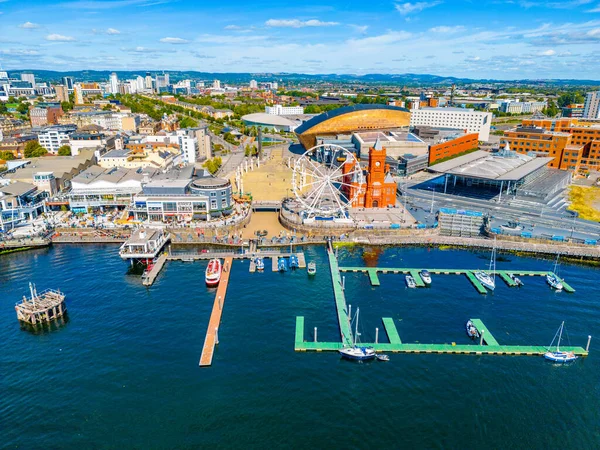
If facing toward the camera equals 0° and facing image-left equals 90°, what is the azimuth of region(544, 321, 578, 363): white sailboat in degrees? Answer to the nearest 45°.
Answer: approximately 90°

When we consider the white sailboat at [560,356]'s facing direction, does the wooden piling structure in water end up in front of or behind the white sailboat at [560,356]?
in front

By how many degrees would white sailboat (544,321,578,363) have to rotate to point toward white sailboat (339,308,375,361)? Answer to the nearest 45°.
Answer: approximately 45° to its left

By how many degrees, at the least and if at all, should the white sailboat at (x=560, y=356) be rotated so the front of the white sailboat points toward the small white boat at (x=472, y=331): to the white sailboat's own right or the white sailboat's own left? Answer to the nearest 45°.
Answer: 0° — it already faces it
